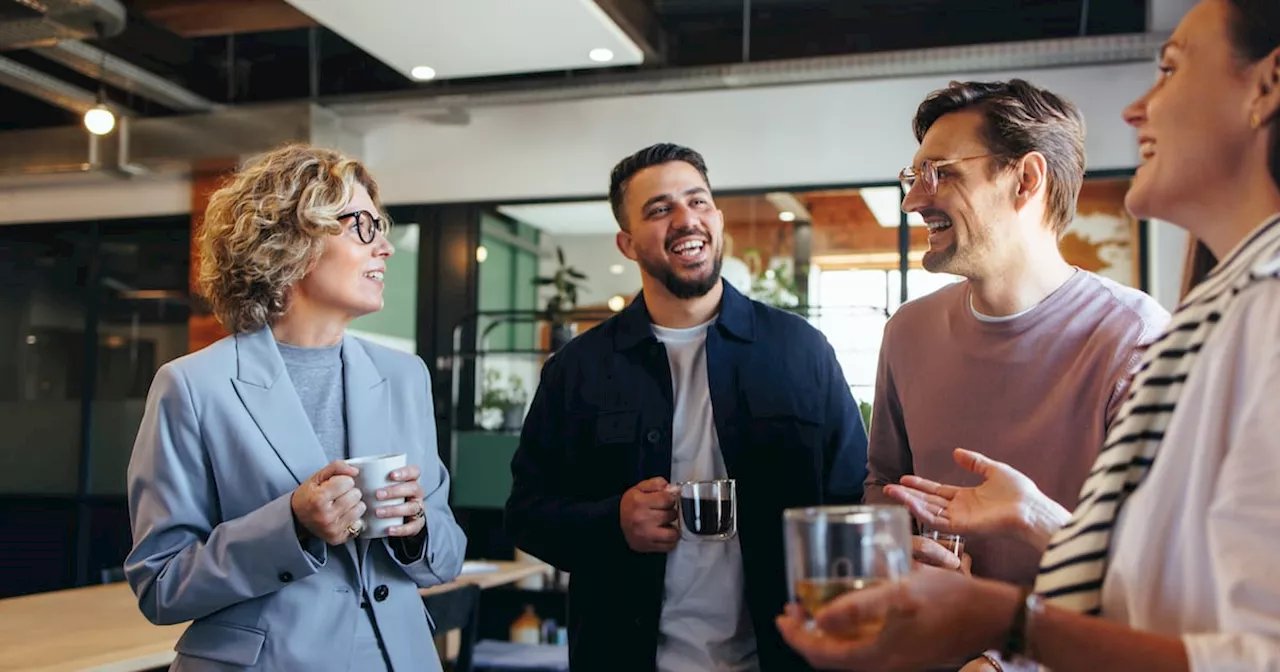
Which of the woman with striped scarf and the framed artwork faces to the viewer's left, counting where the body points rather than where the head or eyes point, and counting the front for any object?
the woman with striped scarf

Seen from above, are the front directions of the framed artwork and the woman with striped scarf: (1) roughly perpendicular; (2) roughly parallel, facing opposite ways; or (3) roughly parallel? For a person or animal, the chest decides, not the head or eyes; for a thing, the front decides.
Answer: roughly perpendicular

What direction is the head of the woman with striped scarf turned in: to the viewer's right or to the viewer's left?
to the viewer's left

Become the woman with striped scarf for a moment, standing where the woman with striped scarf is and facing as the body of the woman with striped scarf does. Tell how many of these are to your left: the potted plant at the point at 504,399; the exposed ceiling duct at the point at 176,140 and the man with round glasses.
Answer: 0

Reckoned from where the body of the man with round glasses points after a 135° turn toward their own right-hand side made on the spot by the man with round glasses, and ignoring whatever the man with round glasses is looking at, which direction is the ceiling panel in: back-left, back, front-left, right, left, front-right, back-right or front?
front-left

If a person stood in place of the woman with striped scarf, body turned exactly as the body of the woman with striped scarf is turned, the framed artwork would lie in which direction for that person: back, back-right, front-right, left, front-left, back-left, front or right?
right

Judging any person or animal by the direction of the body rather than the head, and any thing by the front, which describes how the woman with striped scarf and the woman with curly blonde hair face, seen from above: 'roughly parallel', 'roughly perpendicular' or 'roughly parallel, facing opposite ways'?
roughly parallel, facing opposite ways

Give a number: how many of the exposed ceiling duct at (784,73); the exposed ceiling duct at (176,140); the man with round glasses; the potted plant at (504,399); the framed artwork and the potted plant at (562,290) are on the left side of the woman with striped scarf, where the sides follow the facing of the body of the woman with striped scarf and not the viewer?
0

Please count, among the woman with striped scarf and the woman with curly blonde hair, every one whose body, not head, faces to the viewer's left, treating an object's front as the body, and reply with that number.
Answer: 1

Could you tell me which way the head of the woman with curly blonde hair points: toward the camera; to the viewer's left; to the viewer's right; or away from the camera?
to the viewer's right

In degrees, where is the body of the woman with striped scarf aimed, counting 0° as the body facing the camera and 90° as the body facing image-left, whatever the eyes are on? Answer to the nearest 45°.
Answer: approximately 90°

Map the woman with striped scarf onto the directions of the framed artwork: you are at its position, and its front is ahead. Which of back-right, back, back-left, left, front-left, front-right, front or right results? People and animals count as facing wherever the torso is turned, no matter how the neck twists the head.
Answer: front

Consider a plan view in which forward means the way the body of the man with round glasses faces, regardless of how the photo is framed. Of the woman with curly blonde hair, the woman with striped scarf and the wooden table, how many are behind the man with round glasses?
0

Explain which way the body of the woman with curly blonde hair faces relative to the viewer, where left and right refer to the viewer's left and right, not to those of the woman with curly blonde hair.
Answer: facing the viewer and to the right of the viewer

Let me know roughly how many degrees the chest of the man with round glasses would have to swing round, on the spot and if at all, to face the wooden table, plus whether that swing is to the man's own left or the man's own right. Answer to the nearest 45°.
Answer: approximately 45° to the man's own right

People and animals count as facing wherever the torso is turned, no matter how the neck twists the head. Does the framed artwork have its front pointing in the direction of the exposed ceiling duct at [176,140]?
no

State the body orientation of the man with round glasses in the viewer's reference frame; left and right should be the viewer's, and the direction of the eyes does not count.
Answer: facing the viewer and to the left of the viewer

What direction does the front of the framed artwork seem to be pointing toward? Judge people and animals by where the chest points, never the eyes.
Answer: toward the camera

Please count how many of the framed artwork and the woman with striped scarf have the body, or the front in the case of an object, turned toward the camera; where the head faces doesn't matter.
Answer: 1
